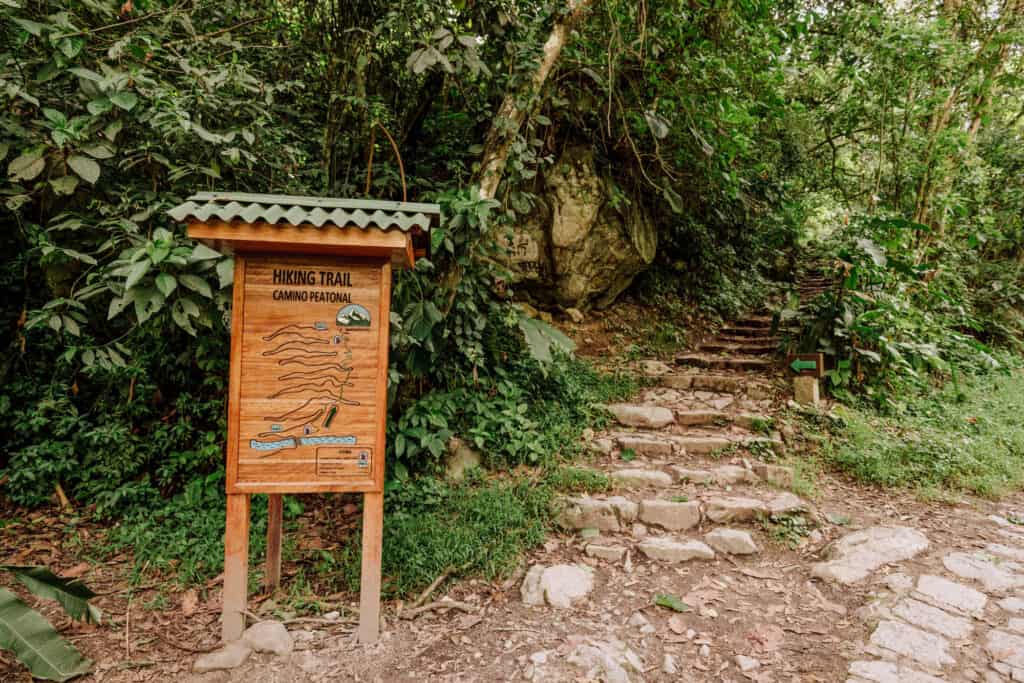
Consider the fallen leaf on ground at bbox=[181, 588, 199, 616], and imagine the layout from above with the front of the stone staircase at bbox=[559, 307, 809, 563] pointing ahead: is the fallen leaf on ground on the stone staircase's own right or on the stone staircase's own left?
on the stone staircase's own right

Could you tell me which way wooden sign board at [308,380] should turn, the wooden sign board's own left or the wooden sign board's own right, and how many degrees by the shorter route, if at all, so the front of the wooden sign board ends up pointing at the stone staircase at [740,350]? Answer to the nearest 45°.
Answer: approximately 135° to the wooden sign board's own left

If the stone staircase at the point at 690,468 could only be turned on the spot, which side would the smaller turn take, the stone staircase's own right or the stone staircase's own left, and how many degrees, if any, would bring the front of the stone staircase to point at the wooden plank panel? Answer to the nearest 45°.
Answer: approximately 45° to the stone staircase's own right

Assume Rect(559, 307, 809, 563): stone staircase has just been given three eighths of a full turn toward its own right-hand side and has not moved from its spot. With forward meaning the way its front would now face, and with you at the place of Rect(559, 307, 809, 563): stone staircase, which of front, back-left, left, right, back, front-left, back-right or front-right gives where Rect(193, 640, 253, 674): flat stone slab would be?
left

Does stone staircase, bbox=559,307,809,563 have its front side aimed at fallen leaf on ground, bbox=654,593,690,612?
yes

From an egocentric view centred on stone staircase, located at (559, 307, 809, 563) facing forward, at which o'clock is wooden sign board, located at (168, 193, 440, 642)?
The wooden sign board is roughly at 1 o'clock from the stone staircase.

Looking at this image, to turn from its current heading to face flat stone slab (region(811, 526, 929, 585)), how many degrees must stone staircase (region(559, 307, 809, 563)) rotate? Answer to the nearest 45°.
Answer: approximately 45° to its left

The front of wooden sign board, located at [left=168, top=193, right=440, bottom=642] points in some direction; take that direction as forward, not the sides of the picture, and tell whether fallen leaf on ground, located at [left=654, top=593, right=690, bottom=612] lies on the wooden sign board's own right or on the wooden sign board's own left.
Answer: on the wooden sign board's own left

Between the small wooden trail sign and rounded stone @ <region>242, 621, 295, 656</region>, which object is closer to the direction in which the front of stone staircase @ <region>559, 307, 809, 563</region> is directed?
the rounded stone

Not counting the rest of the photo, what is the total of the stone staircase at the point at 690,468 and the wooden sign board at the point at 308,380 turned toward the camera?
2

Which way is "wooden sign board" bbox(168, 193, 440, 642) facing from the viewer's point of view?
toward the camera

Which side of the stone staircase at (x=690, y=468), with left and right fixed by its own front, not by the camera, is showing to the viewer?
front

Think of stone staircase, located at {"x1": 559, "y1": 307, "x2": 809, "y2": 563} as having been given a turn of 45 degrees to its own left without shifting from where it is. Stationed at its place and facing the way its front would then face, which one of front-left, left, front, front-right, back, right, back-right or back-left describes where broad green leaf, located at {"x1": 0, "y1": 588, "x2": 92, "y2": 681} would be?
right

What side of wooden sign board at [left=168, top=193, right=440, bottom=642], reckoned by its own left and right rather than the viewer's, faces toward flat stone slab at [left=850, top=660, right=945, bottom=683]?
left

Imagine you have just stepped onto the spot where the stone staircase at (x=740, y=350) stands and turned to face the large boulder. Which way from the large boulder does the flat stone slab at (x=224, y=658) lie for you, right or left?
left
